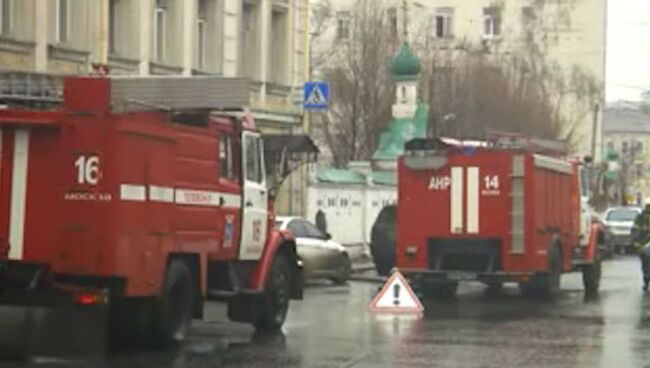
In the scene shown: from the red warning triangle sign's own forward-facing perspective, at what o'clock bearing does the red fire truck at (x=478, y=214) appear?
The red fire truck is roughly at 7 o'clock from the red warning triangle sign.

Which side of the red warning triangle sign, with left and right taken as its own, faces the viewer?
front

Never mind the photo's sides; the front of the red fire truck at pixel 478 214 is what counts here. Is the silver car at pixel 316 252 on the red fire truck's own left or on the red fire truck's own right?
on the red fire truck's own left

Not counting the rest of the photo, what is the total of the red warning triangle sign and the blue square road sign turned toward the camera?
2

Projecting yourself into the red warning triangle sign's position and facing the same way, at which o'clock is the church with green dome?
The church with green dome is roughly at 6 o'clock from the red warning triangle sign.

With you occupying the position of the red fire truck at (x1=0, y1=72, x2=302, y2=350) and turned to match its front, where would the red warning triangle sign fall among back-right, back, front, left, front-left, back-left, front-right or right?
front

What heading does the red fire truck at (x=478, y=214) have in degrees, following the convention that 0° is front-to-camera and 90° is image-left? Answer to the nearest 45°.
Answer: approximately 225°

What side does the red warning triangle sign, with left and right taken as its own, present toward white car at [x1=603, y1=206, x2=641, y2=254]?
back

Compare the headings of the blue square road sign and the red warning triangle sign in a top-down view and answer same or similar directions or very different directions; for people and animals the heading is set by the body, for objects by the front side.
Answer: same or similar directions

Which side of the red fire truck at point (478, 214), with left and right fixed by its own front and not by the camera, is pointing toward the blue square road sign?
left

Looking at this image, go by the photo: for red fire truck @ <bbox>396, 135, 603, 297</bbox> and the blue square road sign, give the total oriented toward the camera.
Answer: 1

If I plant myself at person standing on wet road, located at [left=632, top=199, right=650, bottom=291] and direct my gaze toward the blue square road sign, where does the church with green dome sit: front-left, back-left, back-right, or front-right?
front-right

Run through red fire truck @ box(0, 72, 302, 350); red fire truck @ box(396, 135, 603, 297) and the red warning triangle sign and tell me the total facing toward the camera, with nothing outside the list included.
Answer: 1

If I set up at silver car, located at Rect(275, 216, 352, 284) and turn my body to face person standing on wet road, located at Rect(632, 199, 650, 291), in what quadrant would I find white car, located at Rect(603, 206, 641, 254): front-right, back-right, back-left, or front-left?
front-left

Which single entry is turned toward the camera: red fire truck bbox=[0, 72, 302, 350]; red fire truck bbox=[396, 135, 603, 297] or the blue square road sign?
the blue square road sign

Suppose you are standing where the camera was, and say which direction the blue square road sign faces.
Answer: facing the viewer
